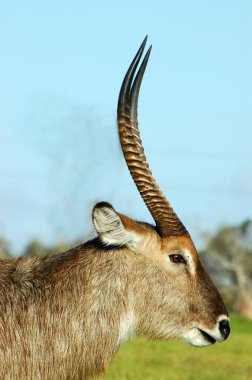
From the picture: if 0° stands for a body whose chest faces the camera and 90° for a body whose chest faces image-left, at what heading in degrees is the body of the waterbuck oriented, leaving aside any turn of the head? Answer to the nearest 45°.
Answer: approximately 270°
